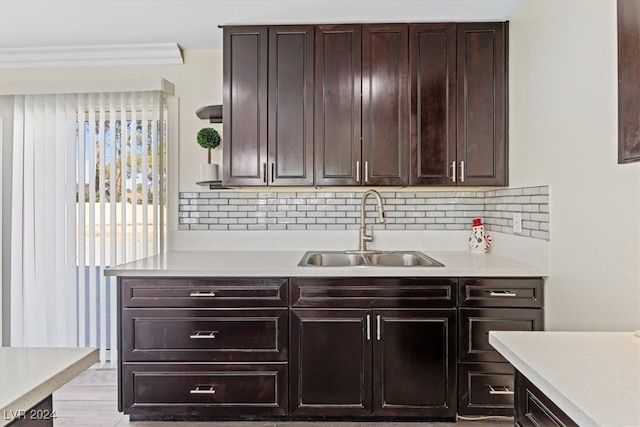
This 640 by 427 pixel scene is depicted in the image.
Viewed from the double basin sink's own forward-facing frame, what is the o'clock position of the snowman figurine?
The snowman figurine is roughly at 9 o'clock from the double basin sink.

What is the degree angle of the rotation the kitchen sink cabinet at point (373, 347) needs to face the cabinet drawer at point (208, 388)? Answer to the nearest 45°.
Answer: approximately 90° to its right

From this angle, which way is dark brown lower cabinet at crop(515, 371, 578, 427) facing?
to the viewer's left

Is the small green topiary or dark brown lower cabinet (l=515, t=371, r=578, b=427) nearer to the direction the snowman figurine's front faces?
the dark brown lower cabinet

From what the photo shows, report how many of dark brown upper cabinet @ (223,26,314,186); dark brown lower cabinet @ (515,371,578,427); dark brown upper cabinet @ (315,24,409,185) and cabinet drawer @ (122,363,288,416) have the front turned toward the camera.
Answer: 3

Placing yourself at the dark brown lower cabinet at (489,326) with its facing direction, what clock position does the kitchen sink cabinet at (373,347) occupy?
The kitchen sink cabinet is roughly at 2 o'clock from the dark brown lower cabinet.
